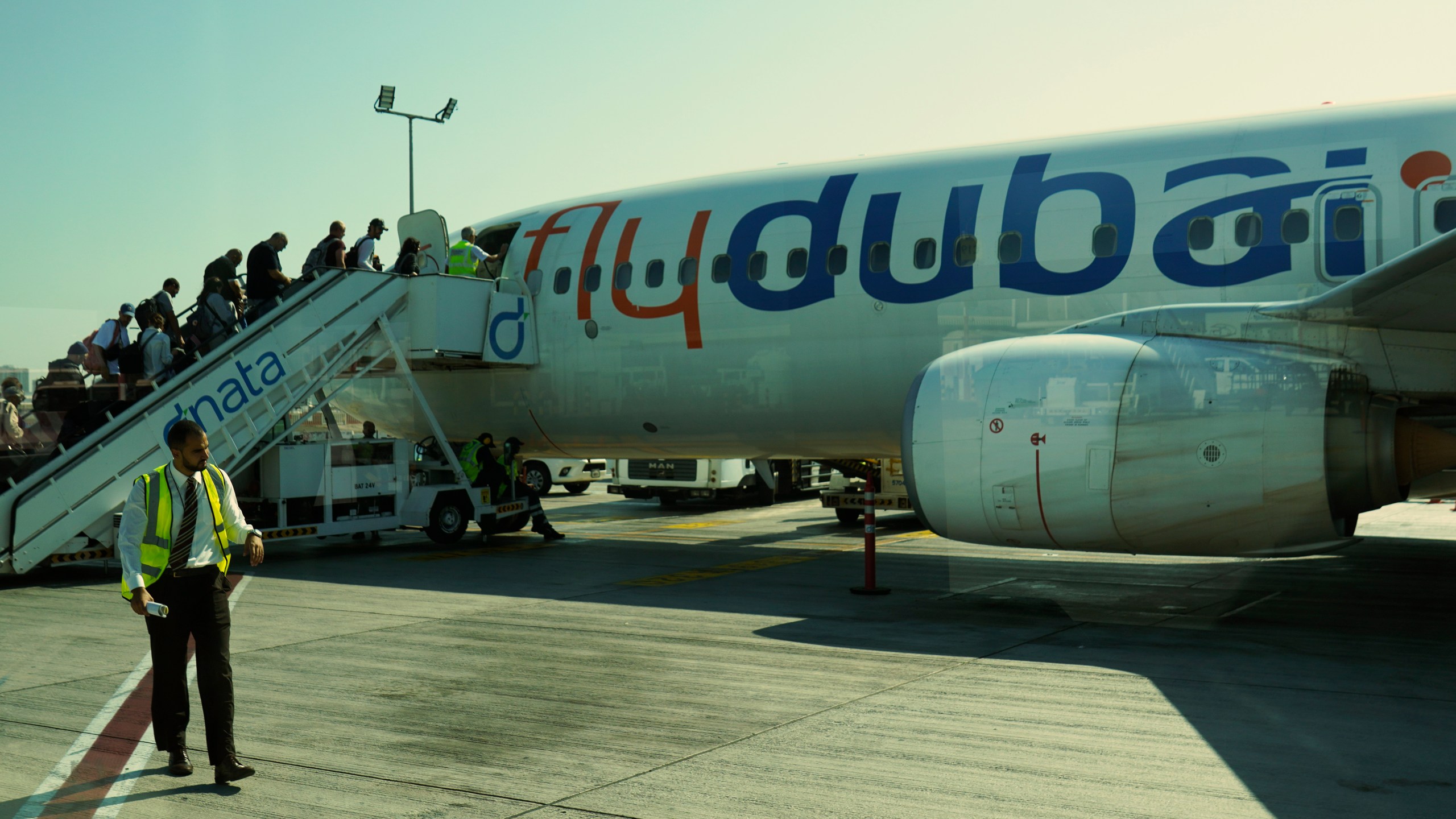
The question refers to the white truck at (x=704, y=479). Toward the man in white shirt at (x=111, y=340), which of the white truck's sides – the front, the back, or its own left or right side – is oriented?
front

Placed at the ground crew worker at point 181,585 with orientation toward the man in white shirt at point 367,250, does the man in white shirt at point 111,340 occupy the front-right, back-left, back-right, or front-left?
front-left

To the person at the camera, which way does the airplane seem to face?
facing away from the viewer and to the left of the viewer

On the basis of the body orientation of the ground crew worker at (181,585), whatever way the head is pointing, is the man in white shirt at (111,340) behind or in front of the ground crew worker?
behind

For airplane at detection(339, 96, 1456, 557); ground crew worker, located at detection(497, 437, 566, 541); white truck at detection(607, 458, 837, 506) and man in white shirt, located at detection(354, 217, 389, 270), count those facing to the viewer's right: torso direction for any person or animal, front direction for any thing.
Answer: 2

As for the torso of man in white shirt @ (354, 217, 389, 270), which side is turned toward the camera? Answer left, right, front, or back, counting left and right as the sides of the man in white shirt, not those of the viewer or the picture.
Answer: right

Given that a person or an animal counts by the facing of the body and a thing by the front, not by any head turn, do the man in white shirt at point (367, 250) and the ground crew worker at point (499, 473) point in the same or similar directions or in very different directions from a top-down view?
same or similar directions

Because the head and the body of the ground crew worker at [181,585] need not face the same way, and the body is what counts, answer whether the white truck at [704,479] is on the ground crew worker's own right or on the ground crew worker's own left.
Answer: on the ground crew worker's own left

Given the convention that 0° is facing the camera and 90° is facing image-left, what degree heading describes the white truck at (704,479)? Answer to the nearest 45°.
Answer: approximately 45°

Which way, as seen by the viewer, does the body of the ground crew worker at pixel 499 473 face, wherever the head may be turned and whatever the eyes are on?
to the viewer's right

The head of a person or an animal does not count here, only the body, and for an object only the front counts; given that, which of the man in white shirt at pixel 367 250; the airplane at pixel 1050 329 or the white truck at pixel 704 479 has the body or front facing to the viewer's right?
the man in white shirt

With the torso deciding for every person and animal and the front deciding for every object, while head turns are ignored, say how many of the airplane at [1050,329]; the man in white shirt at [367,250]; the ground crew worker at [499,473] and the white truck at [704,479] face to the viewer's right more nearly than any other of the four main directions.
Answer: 2

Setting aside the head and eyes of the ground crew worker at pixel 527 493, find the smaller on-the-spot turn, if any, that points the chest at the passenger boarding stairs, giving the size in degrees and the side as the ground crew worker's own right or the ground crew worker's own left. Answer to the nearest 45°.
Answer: approximately 135° to the ground crew worker's own right
